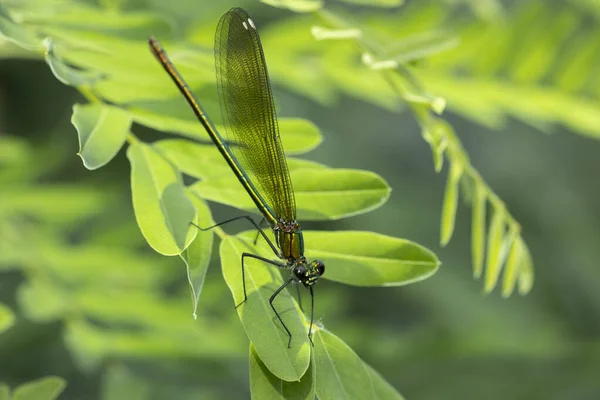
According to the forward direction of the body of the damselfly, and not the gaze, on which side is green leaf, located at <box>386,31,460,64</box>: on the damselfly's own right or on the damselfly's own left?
on the damselfly's own left

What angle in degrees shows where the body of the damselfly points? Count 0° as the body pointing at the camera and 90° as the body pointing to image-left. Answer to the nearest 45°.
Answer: approximately 315°

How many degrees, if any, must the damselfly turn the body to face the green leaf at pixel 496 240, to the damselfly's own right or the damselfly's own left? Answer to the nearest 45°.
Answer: approximately 45° to the damselfly's own left

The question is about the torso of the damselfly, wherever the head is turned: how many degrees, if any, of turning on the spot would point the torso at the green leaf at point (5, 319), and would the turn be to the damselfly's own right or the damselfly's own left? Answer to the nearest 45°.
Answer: approximately 90° to the damselfly's own right

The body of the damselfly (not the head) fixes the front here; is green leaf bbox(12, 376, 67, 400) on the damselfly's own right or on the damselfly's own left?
on the damselfly's own right

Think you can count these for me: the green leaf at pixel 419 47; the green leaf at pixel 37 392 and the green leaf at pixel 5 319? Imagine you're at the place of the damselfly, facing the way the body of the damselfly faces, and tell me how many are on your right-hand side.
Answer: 2

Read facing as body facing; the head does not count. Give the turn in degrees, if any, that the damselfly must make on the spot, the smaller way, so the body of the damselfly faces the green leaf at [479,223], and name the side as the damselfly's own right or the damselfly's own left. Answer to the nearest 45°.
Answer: approximately 45° to the damselfly's own left
